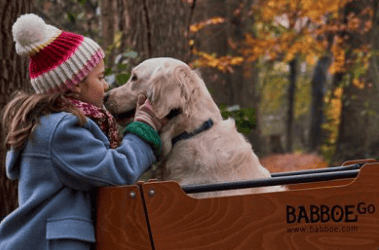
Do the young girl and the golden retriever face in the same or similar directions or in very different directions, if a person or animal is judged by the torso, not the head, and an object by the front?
very different directions

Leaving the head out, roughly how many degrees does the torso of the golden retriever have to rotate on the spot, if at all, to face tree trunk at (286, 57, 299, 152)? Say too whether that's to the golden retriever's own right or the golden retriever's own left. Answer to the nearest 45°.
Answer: approximately 90° to the golden retriever's own right

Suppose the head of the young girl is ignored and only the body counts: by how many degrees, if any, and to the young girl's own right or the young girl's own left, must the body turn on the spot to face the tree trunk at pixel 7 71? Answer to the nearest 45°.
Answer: approximately 90° to the young girl's own left

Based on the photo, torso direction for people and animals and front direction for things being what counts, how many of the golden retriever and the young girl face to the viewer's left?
1

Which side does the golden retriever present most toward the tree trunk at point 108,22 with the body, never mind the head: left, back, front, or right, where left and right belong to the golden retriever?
right

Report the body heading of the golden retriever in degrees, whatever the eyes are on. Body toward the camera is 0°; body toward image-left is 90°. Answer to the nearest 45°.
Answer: approximately 90°

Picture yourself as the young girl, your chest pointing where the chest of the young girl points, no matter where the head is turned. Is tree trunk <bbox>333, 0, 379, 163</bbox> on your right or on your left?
on your left

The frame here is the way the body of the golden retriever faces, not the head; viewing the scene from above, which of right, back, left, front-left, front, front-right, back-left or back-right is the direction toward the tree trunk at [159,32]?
right

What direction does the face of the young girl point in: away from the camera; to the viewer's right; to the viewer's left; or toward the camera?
to the viewer's right

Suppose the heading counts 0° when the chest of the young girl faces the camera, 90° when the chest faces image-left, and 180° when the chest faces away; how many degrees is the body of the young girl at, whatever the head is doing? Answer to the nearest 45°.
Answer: approximately 270°

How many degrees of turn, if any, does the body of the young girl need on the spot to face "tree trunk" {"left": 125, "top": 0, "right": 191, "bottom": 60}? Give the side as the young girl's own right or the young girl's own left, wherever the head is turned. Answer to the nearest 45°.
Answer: approximately 90° to the young girl's own left
